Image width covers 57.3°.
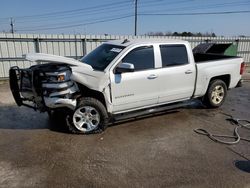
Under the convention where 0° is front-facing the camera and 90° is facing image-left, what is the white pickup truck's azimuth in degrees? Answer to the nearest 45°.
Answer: approximately 45°

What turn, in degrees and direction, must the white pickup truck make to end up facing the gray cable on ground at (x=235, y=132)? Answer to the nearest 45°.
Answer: approximately 135° to its left
